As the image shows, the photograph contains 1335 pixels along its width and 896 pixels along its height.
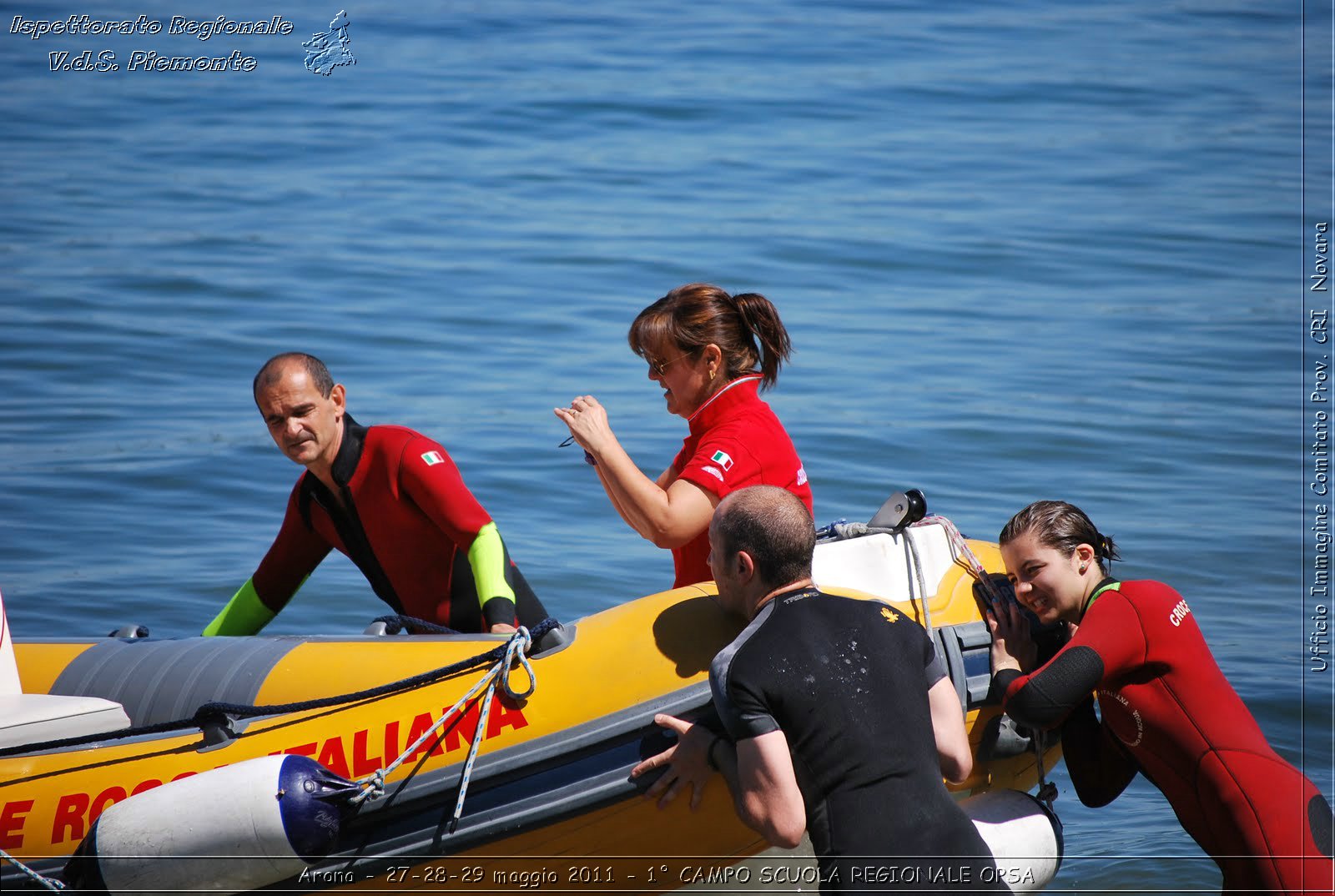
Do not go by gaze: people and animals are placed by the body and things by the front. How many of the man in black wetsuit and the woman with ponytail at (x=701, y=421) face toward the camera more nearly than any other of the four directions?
0

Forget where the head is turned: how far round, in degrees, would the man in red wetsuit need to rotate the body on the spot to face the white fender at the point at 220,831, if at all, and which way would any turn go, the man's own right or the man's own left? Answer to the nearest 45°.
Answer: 0° — they already face it

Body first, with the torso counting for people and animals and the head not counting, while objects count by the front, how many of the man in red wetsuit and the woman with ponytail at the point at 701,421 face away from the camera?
0

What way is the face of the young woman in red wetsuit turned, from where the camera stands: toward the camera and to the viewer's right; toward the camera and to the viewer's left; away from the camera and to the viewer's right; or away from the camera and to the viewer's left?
toward the camera and to the viewer's left

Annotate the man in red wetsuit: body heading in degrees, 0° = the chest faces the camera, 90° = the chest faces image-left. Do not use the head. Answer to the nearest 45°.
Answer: approximately 45°

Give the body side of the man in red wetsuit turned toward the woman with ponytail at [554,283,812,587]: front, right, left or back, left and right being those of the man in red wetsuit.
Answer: left

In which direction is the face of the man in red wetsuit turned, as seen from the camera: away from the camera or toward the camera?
toward the camera

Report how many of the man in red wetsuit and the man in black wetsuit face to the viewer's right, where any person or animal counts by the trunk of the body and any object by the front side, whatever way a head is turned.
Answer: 0

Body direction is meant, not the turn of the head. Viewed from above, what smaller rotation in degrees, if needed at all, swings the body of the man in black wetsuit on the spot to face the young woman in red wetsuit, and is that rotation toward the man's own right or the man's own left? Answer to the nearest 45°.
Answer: approximately 90° to the man's own right

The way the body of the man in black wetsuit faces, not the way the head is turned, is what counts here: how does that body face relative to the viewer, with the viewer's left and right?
facing away from the viewer and to the left of the viewer

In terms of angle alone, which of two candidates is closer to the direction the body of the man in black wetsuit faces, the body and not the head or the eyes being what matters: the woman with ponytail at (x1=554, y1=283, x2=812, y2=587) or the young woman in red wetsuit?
the woman with ponytail

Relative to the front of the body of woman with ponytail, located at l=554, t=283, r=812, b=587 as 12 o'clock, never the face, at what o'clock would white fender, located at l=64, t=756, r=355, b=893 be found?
The white fender is roughly at 11 o'clock from the woman with ponytail.

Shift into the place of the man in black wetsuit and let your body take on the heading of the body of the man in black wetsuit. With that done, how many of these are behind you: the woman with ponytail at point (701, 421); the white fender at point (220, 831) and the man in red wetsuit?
0

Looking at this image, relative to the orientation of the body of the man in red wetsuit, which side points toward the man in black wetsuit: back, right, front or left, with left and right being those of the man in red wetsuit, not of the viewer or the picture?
left

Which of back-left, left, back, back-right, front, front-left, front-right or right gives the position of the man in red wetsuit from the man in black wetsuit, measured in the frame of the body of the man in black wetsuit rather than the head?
front

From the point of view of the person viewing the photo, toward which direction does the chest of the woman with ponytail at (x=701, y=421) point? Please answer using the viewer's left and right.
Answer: facing to the left of the viewer

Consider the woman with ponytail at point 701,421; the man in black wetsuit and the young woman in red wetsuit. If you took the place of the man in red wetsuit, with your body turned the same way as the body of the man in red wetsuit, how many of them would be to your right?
0
